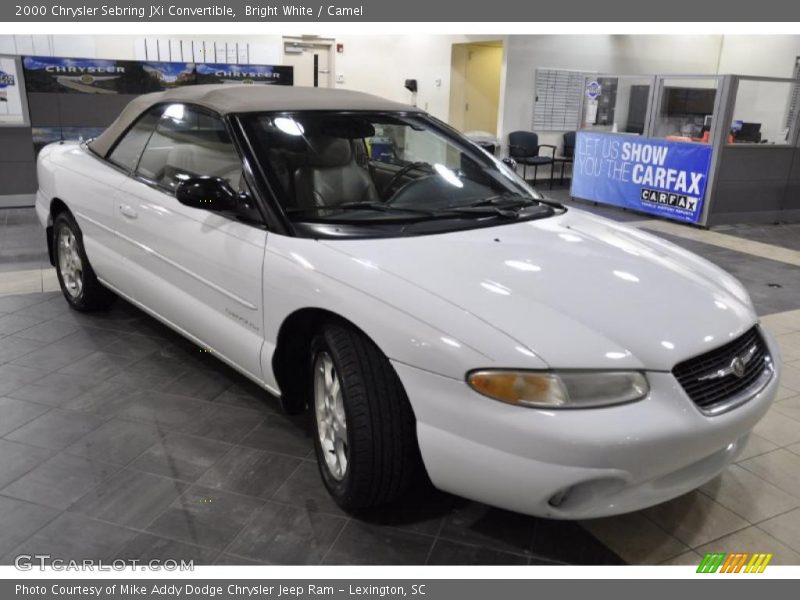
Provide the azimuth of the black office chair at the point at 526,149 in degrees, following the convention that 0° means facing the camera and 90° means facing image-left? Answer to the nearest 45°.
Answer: approximately 315°

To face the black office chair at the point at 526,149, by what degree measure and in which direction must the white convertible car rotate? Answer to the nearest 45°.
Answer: approximately 135° to its left

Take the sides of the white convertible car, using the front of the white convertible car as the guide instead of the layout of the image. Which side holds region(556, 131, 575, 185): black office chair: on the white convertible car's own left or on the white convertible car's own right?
on the white convertible car's own left

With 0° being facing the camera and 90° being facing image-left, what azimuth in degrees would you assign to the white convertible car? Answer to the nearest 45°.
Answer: approximately 315°

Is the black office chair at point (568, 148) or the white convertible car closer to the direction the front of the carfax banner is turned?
the white convertible car

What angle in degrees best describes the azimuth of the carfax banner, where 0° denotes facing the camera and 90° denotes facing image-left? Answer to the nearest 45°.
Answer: approximately 45°

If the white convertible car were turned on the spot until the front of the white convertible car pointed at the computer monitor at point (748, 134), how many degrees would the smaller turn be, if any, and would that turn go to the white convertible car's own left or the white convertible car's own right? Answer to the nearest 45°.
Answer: approximately 90° to the white convertible car's own left

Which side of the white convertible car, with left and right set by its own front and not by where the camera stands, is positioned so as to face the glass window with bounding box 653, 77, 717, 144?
left

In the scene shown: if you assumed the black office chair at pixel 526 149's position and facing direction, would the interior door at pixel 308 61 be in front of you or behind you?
behind
